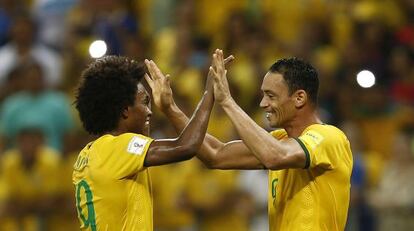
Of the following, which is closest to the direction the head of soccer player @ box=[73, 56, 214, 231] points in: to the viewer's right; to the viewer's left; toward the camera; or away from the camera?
to the viewer's right

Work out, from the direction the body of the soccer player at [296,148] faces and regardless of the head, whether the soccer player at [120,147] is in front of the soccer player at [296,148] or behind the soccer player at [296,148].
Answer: in front

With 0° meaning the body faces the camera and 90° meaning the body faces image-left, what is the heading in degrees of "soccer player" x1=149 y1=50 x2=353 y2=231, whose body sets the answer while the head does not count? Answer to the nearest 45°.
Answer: approximately 90°
